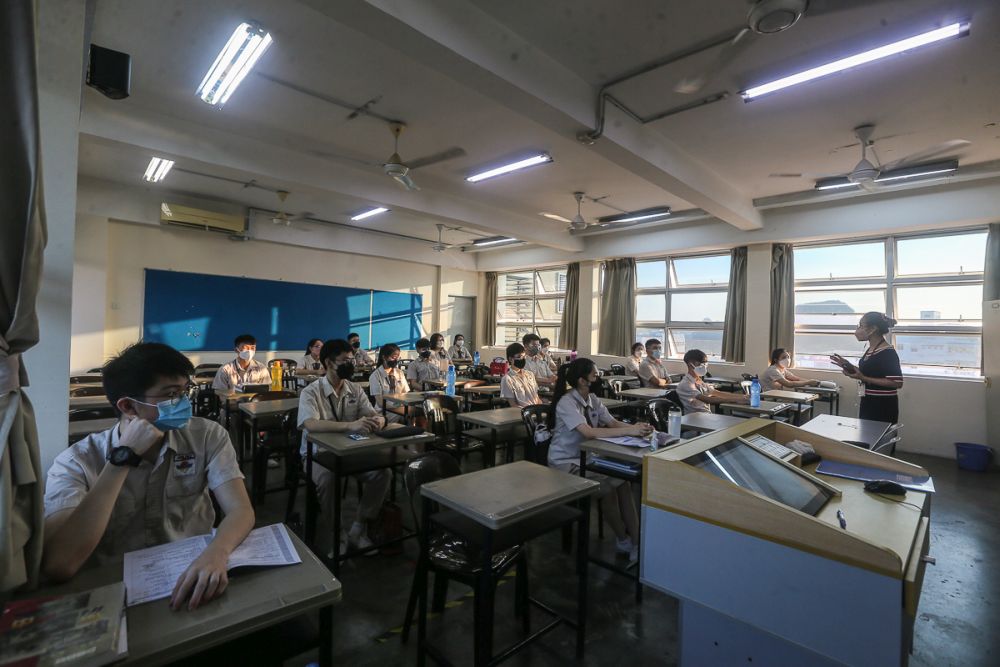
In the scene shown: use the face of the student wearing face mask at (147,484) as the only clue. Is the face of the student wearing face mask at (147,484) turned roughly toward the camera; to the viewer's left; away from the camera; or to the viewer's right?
to the viewer's right

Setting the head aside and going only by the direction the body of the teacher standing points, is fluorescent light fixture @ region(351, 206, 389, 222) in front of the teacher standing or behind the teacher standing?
in front

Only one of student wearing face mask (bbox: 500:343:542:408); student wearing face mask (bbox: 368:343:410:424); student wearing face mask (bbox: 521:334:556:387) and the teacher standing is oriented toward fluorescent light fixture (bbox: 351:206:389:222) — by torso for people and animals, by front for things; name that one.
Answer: the teacher standing

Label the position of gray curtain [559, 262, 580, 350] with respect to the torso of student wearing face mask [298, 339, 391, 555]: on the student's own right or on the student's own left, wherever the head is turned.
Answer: on the student's own left

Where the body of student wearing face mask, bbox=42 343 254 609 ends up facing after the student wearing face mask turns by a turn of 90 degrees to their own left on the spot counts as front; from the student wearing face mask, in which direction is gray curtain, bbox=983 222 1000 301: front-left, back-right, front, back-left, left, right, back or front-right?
front-right

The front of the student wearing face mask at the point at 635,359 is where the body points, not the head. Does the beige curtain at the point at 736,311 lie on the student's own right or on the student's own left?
on the student's own left

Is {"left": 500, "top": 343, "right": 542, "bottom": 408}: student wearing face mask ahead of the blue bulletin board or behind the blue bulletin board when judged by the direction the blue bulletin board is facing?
ahead

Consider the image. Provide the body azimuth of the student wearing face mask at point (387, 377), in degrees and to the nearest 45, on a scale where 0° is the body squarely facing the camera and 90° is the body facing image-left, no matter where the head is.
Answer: approximately 315°

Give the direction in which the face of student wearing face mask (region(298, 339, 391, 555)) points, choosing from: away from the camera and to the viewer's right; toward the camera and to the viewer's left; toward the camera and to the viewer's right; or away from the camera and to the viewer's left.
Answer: toward the camera and to the viewer's right

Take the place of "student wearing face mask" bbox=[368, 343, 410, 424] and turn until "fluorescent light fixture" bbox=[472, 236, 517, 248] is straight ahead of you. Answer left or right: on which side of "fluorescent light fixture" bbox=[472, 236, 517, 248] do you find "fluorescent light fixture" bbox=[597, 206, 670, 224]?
right

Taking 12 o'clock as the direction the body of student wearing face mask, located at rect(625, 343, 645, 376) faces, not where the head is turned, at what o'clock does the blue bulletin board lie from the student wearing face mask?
The blue bulletin board is roughly at 4 o'clock from the student wearing face mask.

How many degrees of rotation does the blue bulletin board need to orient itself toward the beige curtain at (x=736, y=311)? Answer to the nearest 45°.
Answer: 0° — it already faces it

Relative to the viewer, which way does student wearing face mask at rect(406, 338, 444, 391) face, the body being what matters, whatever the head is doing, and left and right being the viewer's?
facing the viewer and to the right of the viewer

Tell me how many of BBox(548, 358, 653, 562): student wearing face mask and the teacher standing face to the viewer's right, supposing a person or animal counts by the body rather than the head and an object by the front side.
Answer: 1

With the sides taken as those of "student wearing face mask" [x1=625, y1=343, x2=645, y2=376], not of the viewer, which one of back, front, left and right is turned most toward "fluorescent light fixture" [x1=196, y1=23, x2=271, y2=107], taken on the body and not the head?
right
